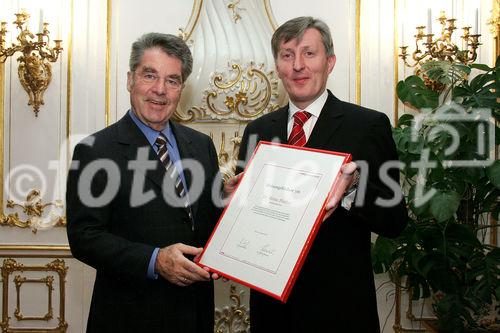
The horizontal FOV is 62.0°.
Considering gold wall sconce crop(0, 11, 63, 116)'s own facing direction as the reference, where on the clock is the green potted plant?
The green potted plant is roughly at 10 o'clock from the gold wall sconce.

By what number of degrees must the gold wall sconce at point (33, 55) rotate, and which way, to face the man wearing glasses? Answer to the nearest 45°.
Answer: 0° — it already faces them

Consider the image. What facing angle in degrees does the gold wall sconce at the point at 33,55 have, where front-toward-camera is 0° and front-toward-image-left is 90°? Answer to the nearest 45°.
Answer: approximately 0°

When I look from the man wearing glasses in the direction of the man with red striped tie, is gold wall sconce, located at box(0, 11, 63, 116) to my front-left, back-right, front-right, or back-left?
back-left

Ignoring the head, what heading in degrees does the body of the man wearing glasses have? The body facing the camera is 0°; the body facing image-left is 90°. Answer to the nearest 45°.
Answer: approximately 315°

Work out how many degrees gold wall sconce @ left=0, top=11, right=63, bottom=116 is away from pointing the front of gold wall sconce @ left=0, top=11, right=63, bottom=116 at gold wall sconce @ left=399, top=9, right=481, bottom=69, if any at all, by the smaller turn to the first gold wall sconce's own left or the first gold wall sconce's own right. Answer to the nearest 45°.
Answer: approximately 45° to the first gold wall sconce's own left

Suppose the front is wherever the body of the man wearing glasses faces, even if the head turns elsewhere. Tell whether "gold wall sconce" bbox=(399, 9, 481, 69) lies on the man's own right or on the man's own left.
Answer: on the man's own left

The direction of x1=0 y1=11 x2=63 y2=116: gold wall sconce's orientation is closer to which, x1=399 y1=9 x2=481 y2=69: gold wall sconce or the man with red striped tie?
the man with red striped tie

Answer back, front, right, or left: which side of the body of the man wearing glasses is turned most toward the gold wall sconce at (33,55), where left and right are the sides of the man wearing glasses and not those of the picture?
back

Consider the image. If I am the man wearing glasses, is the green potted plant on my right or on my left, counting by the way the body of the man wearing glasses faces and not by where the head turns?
on my left
